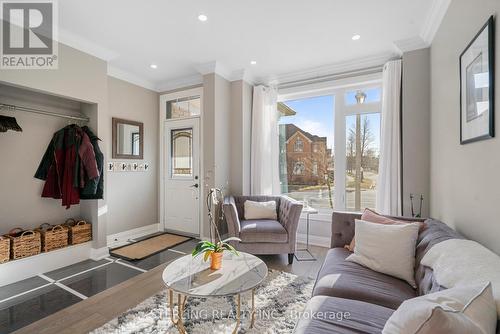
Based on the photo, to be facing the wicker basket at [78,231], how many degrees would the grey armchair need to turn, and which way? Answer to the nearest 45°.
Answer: approximately 90° to its right

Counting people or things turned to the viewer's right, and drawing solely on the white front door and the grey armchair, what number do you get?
0

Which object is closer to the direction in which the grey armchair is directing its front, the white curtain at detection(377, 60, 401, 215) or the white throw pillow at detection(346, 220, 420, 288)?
the white throw pillow

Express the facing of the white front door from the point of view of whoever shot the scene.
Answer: facing the viewer and to the left of the viewer

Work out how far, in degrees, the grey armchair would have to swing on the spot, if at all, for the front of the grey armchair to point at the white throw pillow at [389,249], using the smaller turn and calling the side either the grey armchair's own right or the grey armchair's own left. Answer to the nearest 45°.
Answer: approximately 45° to the grey armchair's own left

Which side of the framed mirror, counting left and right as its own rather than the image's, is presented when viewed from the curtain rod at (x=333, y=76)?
front

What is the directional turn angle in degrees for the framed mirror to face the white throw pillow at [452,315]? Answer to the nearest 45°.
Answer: approximately 45° to its right

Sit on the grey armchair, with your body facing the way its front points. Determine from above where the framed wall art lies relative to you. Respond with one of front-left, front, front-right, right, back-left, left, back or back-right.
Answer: front-left

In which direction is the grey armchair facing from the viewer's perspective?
toward the camera

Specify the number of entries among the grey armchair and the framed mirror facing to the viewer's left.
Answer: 0

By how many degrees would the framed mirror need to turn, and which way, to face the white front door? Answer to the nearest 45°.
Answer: approximately 45° to its left

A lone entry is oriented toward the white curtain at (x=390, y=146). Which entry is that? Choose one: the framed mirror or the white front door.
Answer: the framed mirror

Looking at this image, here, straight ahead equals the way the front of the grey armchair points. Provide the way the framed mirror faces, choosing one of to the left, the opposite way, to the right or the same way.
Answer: to the left

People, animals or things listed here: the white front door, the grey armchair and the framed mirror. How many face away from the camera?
0

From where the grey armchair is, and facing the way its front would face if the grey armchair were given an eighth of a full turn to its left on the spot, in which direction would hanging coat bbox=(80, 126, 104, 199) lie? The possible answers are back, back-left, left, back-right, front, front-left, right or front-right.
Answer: back-right

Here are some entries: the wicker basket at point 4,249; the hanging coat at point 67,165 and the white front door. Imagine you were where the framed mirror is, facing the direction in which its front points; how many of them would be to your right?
2

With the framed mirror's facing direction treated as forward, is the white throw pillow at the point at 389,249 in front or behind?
in front
